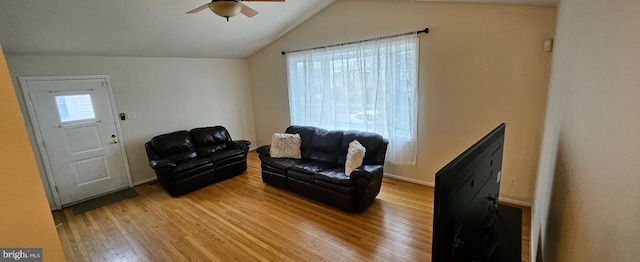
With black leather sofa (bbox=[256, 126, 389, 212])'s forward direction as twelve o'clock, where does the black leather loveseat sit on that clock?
The black leather loveseat is roughly at 2 o'clock from the black leather sofa.

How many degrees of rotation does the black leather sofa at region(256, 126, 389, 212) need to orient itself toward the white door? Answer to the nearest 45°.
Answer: approximately 45° to its right

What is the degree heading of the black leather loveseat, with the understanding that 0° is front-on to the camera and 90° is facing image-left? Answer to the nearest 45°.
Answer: approximately 315°

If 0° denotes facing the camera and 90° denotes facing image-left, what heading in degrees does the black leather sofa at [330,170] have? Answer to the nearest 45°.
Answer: approximately 45°

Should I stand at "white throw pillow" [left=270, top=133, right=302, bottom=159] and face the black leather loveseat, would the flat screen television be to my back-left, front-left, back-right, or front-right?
back-left
